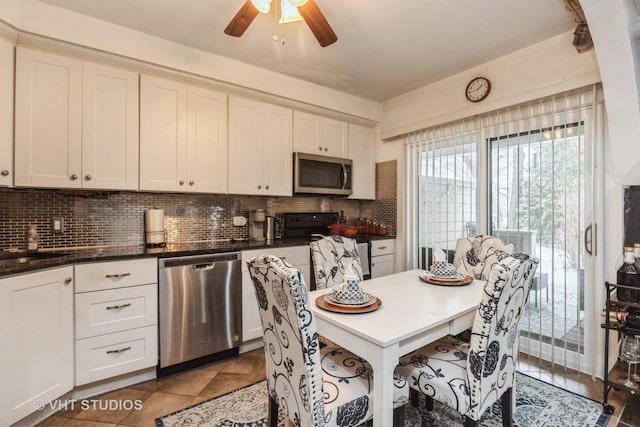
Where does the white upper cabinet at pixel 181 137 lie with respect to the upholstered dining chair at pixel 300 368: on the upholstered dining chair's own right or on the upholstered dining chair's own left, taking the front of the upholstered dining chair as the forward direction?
on the upholstered dining chair's own left

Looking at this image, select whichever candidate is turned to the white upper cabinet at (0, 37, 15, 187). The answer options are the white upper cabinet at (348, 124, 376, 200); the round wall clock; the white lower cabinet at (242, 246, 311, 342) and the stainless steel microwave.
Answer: the round wall clock

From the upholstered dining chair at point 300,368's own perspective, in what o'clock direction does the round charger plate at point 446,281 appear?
The round charger plate is roughly at 12 o'clock from the upholstered dining chair.

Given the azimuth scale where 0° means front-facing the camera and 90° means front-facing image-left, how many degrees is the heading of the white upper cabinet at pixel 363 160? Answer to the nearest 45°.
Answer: approximately 315°

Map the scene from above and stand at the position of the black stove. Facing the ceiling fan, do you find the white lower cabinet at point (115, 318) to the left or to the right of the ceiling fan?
right
